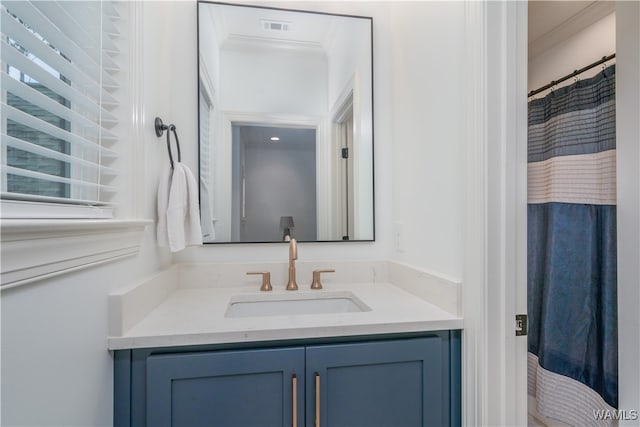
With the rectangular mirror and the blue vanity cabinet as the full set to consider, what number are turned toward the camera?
2

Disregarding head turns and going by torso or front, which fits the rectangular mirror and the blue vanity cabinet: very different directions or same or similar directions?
same or similar directions

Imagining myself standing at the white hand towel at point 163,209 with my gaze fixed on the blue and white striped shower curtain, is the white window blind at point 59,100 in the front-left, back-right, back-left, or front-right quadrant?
back-right

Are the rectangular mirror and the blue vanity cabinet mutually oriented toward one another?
no

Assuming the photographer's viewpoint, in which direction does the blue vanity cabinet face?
facing the viewer

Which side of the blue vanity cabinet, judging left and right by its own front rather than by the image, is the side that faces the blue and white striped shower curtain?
left

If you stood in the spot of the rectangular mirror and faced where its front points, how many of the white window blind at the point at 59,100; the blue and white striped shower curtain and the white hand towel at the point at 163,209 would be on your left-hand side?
1

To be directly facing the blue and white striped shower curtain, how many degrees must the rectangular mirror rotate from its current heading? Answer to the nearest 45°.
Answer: approximately 90° to its left

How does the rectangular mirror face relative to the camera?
toward the camera
